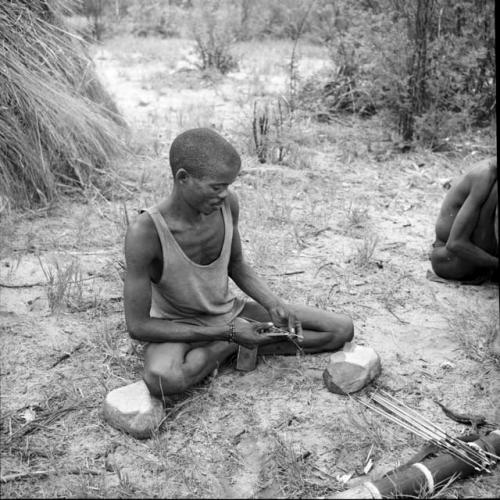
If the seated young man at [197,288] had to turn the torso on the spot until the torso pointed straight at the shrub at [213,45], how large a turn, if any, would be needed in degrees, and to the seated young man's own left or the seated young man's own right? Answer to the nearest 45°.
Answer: approximately 135° to the seated young man's own left

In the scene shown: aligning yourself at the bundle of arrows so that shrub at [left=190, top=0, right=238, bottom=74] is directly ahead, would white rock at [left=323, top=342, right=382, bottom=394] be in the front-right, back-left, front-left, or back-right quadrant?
front-left

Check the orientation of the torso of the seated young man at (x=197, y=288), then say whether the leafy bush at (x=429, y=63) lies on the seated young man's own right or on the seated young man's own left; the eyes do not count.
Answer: on the seated young man's own left

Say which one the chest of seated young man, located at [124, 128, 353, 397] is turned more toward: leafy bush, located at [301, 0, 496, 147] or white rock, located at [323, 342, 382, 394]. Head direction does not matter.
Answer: the white rock

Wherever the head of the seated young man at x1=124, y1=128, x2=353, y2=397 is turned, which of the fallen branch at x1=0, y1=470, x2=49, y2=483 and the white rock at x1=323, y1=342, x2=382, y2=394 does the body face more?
the white rock

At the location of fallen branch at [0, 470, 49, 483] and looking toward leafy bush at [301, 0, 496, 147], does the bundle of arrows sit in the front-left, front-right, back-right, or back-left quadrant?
front-right

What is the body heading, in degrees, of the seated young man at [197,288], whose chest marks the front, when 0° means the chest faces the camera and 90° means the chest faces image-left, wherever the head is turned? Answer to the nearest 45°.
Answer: approximately 315°

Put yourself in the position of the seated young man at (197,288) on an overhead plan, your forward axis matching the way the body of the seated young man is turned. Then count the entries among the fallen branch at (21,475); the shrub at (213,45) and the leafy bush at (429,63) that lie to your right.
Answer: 1

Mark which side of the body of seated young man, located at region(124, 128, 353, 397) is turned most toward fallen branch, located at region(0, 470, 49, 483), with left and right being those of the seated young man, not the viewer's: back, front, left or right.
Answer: right

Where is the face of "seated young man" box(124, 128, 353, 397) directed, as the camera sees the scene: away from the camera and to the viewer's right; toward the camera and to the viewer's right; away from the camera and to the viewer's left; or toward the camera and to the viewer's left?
toward the camera and to the viewer's right
